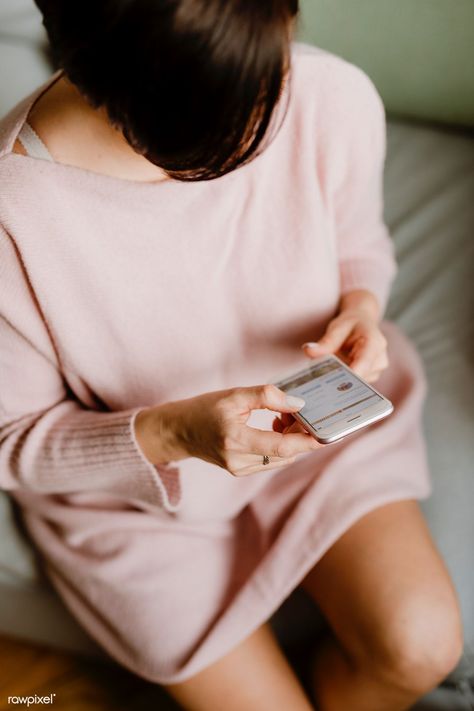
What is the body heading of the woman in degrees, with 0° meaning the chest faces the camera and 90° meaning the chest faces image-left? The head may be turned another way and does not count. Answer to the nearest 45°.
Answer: approximately 315°
